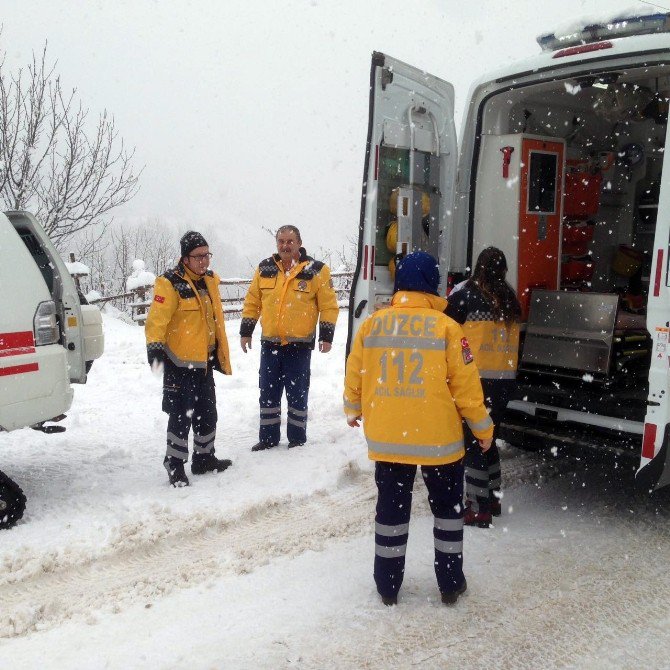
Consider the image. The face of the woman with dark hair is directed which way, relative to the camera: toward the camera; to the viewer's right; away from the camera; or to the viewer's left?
away from the camera

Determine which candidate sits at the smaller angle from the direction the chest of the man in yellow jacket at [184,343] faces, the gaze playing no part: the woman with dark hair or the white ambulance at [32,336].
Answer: the woman with dark hair

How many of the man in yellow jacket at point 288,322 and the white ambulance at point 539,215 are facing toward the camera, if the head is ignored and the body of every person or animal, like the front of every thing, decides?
1

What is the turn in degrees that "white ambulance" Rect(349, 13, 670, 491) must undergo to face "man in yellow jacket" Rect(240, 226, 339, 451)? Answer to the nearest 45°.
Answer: approximately 135° to its left

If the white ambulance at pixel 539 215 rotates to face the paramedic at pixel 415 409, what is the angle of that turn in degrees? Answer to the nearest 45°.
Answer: approximately 135° to its right

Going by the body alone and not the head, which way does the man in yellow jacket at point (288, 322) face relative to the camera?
toward the camera

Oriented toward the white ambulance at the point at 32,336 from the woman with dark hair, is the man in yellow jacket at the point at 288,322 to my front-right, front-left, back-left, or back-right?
front-right

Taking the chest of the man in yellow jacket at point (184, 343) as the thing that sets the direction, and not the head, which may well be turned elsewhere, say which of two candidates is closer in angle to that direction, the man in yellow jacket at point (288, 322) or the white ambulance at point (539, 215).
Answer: the white ambulance

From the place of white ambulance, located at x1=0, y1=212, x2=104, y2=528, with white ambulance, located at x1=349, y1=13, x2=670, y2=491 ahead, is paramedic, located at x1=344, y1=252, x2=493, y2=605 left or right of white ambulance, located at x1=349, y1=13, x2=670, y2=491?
right

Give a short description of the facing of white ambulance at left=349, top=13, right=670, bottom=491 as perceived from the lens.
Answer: facing away from the viewer and to the right of the viewer

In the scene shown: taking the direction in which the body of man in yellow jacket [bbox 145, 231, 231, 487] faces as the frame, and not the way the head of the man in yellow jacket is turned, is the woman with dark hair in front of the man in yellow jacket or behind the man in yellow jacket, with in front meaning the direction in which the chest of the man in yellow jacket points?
in front

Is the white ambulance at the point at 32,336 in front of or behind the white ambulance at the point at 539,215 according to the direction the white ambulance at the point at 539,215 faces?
behind
